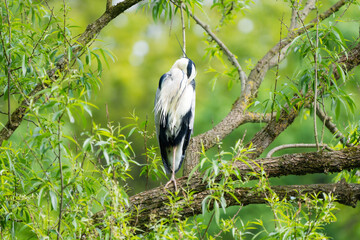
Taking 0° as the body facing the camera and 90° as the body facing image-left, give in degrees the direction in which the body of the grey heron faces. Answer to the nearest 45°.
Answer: approximately 0°
